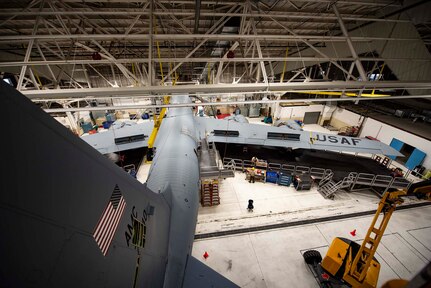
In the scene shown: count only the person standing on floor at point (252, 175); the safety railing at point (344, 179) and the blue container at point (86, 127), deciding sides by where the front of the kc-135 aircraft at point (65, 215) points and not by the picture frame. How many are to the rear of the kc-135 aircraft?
0

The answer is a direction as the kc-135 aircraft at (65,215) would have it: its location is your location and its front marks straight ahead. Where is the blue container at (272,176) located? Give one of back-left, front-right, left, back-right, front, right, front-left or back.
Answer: front-right

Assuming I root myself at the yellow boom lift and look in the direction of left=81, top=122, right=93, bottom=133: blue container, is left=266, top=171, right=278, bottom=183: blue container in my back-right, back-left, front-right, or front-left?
front-right

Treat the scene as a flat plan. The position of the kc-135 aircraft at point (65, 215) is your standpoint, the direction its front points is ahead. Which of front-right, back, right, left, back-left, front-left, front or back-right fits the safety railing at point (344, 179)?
front-right

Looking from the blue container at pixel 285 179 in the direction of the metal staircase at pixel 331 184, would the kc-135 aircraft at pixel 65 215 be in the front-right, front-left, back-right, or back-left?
back-right

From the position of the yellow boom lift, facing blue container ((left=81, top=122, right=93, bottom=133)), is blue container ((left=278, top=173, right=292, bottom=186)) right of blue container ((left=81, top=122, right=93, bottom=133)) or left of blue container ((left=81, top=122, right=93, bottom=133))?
right

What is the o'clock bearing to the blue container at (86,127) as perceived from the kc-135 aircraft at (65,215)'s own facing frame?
The blue container is roughly at 11 o'clock from the kc-135 aircraft.

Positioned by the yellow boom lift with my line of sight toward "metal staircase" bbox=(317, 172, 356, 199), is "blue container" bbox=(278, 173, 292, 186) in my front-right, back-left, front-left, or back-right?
front-left

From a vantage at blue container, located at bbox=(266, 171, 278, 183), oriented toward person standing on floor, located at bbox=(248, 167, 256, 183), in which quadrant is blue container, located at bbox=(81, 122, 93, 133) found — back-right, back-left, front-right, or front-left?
front-right

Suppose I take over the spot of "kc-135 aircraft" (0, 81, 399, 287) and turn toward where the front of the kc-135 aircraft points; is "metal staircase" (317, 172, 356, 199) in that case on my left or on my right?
on my right

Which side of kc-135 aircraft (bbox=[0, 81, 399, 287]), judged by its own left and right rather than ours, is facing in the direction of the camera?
back

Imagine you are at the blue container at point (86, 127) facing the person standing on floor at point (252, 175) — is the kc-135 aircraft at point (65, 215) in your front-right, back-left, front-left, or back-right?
front-right
